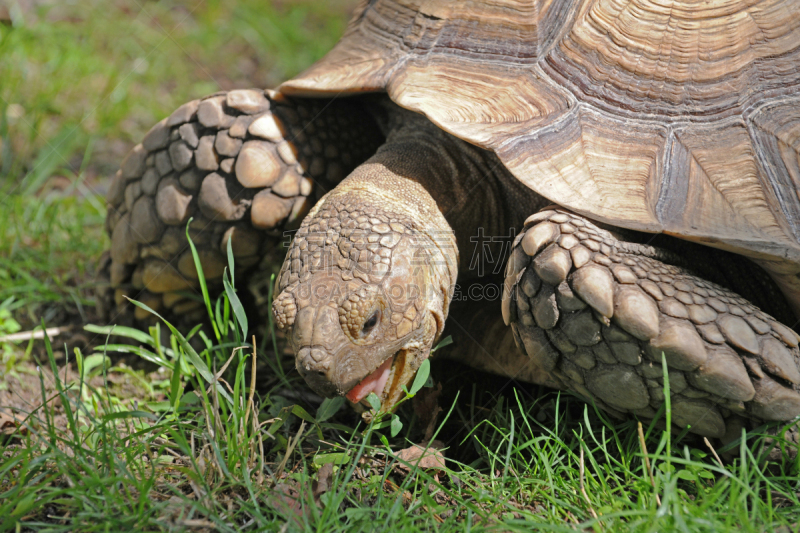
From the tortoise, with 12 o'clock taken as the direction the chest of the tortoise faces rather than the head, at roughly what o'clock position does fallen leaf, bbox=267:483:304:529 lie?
The fallen leaf is roughly at 12 o'clock from the tortoise.

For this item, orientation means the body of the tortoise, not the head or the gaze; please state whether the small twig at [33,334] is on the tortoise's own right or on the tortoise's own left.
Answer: on the tortoise's own right

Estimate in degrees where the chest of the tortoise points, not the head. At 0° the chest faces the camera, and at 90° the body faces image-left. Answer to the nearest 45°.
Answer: approximately 45°

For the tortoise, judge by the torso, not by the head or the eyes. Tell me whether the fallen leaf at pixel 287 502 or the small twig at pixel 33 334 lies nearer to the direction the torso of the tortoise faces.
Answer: the fallen leaf
